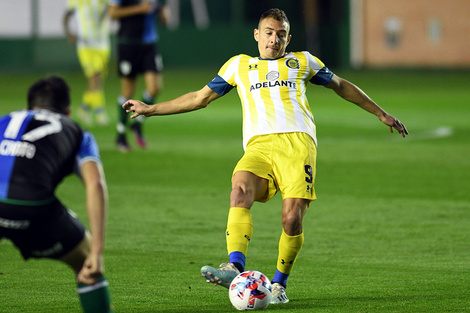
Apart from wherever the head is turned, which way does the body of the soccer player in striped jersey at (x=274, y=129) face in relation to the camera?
toward the camera

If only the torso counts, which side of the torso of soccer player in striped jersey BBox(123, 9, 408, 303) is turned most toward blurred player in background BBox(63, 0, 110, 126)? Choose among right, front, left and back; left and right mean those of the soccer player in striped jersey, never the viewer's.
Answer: back

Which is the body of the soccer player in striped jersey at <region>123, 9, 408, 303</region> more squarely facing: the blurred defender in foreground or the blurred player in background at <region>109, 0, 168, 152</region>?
the blurred defender in foreground

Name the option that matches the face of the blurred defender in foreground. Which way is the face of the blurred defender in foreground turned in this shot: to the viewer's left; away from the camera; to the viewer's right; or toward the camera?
away from the camera

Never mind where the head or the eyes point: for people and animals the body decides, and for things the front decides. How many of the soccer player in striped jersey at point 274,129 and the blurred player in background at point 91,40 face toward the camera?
2

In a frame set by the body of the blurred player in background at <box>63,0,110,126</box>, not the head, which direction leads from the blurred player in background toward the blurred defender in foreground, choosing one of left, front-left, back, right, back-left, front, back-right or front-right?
front

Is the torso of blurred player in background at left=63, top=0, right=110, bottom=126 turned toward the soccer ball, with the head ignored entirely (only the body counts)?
yes

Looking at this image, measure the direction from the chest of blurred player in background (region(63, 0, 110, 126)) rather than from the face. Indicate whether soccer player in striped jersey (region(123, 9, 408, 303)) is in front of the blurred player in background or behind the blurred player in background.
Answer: in front
